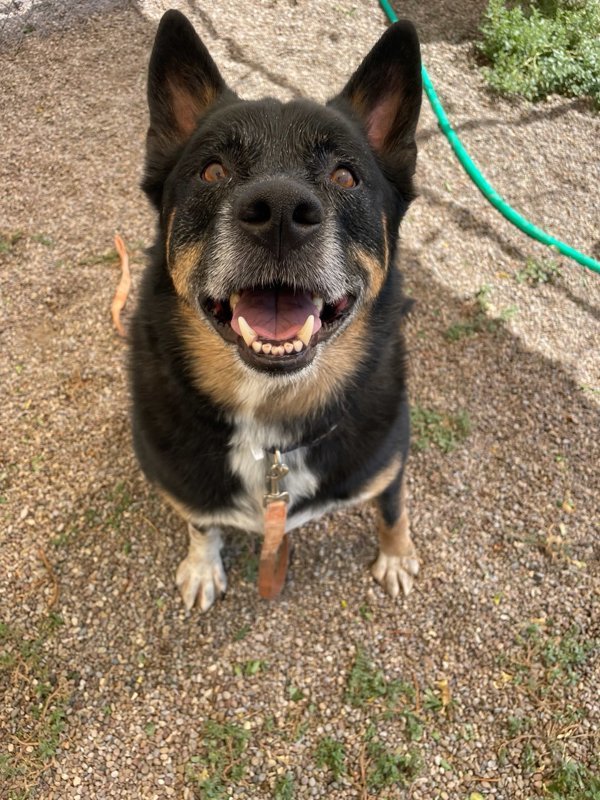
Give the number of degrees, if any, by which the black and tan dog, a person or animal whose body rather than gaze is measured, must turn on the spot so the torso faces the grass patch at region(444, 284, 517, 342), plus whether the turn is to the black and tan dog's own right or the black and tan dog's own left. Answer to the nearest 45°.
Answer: approximately 135° to the black and tan dog's own left

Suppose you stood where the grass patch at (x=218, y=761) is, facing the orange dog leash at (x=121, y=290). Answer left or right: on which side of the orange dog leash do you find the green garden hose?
right

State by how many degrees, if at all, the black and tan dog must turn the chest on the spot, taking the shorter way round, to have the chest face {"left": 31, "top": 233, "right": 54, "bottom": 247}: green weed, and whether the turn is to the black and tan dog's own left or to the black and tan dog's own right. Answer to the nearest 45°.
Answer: approximately 135° to the black and tan dog's own right

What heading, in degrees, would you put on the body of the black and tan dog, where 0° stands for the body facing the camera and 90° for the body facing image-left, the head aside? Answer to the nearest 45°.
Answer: approximately 0°
